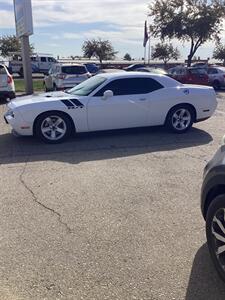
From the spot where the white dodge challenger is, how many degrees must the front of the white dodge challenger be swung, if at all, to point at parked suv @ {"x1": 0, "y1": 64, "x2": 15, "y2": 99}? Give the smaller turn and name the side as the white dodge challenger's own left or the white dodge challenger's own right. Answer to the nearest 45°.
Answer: approximately 45° to the white dodge challenger's own right

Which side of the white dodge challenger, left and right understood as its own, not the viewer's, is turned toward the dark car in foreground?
left

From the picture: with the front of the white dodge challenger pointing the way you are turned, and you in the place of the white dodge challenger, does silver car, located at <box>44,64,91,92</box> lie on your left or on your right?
on your right

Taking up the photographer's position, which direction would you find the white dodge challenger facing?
facing to the left of the viewer

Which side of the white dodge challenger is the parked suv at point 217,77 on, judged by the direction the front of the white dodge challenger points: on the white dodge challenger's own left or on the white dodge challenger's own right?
on the white dodge challenger's own right

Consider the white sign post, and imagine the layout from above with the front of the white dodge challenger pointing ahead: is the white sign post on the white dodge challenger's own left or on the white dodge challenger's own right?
on the white dodge challenger's own right

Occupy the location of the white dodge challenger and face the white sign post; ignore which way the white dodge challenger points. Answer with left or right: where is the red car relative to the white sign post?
right

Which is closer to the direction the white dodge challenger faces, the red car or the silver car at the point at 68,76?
the silver car
